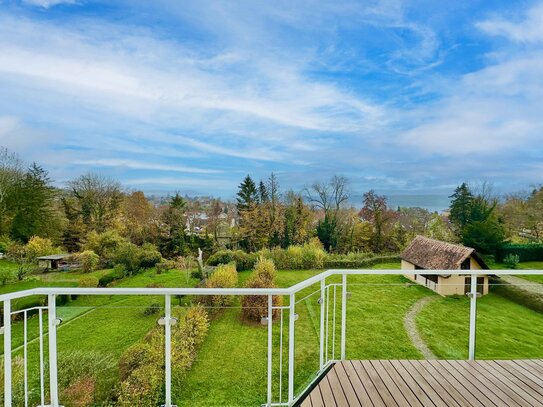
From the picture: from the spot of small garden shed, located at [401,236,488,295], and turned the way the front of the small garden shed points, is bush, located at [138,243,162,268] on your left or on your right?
on your right
